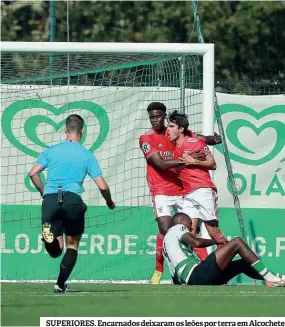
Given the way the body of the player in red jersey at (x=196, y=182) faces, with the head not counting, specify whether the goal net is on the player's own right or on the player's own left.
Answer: on the player's own right

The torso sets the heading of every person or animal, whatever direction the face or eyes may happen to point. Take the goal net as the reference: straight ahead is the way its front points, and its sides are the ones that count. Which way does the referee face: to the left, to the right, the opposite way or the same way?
the opposite way

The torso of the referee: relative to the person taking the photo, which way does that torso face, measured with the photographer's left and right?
facing away from the viewer

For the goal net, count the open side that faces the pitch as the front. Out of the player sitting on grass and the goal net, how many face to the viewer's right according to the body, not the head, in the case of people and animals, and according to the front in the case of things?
1

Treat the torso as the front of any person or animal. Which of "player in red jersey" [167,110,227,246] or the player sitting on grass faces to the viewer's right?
the player sitting on grass

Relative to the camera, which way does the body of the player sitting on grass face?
to the viewer's right

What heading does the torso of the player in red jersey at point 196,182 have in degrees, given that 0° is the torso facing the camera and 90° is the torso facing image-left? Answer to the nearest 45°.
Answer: approximately 45°
